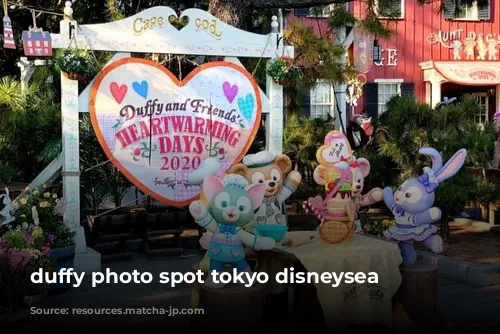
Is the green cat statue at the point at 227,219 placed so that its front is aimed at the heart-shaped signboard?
no

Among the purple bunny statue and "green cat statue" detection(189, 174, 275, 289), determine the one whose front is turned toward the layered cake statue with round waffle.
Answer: the purple bunny statue

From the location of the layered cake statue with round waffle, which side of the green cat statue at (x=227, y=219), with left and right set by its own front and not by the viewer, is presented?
left

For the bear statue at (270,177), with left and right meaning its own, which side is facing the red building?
back

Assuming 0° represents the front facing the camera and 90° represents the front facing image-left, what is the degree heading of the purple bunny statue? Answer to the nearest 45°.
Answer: approximately 45°

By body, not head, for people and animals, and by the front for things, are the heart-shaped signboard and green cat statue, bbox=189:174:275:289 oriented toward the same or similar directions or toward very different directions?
same or similar directions

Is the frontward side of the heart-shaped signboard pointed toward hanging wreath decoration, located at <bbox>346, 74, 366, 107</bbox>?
no

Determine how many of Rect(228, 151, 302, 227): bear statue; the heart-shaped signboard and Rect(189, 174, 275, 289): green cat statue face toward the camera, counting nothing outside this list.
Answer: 3

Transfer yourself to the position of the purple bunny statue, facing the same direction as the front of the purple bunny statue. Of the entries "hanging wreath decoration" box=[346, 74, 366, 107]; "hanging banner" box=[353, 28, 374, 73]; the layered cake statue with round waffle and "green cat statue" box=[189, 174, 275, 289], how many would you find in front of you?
2

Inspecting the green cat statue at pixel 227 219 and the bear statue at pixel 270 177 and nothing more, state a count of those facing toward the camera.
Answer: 2

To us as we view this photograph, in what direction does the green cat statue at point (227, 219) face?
facing the viewer

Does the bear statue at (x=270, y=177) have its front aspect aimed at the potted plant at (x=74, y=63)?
no

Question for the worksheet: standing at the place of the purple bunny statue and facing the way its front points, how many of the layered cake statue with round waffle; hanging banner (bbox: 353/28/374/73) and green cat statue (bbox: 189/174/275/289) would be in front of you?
2

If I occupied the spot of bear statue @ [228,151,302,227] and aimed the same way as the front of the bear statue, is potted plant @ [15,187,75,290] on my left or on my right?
on my right

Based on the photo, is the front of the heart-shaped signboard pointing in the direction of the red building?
no

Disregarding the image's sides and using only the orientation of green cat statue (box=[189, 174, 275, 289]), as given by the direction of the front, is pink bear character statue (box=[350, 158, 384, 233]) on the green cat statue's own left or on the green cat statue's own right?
on the green cat statue's own left
